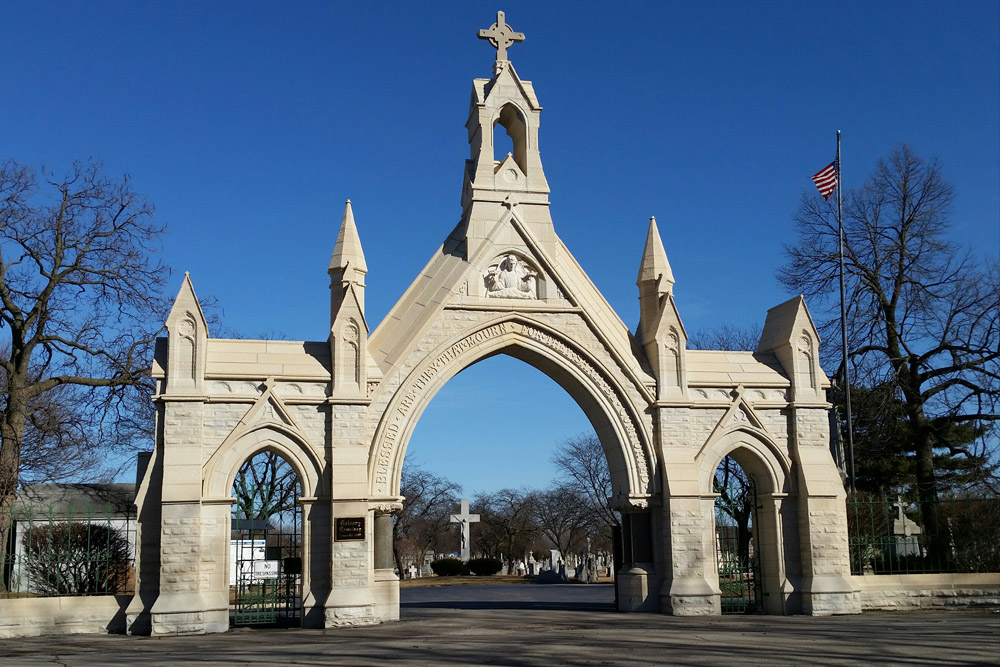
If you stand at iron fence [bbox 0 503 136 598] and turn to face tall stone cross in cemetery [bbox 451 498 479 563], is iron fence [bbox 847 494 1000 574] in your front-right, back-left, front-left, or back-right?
front-right

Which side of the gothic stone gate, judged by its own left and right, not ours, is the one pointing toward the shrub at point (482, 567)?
back

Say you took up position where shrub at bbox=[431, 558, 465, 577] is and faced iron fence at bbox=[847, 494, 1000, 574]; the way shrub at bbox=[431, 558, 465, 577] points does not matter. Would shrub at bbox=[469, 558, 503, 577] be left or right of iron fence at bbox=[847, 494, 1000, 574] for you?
left

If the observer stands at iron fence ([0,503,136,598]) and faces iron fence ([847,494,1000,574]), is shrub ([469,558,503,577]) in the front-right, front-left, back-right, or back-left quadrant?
front-left

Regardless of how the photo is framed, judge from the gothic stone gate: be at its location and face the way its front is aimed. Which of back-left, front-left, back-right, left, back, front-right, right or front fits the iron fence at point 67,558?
right

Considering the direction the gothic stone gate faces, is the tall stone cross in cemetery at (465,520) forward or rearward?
rearward

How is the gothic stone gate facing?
toward the camera

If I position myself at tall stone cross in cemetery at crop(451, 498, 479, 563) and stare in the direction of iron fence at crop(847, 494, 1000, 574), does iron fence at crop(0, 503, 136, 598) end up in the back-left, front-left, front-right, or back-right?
front-right

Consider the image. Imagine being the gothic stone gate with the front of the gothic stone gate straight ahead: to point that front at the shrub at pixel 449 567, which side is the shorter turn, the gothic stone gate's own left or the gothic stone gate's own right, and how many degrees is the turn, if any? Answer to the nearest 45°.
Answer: approximately 180°

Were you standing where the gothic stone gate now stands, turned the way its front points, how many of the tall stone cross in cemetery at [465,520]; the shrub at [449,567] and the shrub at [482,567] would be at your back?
3

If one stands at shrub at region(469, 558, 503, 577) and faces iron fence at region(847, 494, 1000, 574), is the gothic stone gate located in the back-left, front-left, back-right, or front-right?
front-right

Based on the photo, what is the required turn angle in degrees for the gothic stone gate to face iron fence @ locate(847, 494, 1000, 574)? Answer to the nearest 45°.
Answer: approximately 90° to its left
